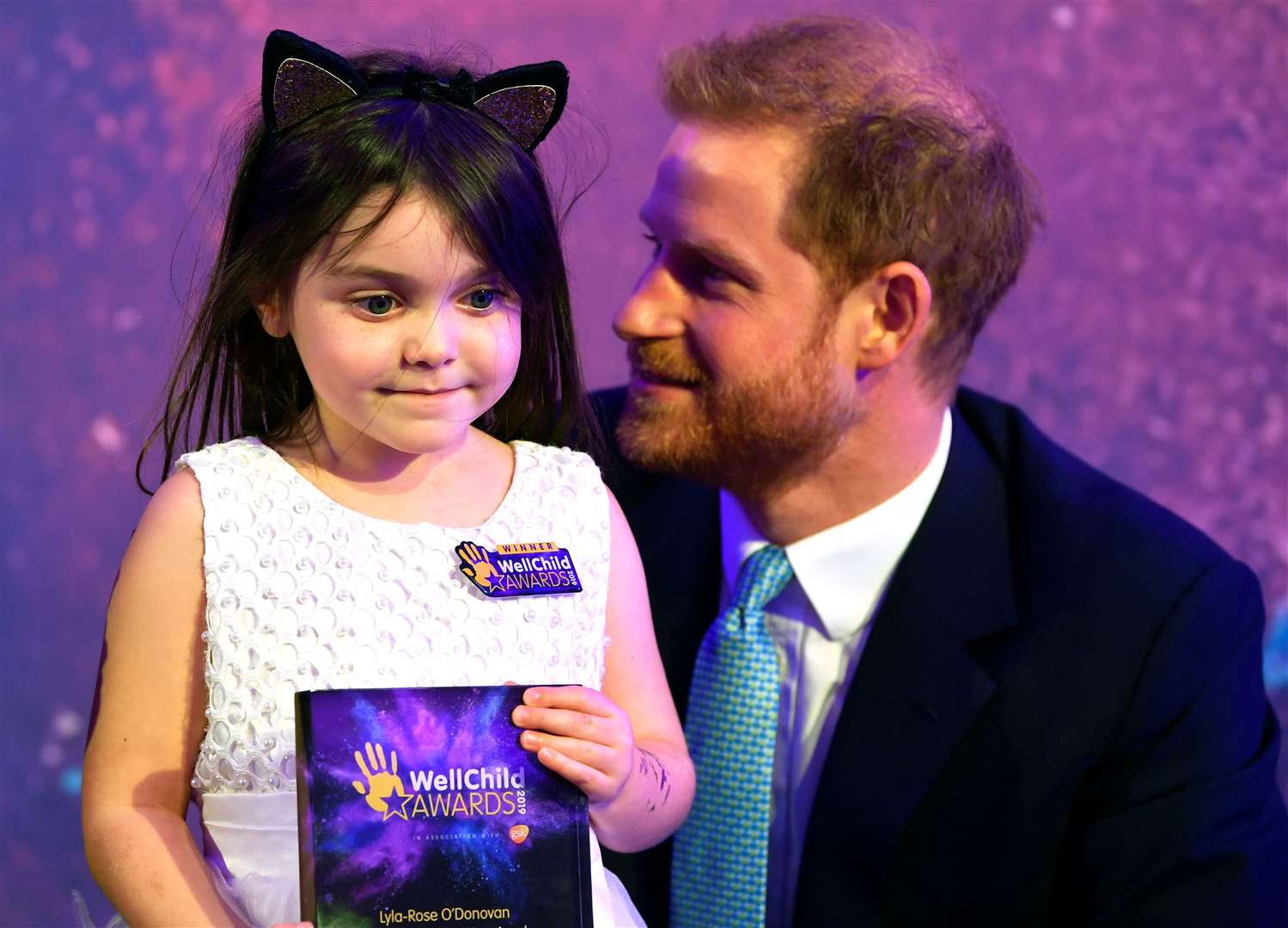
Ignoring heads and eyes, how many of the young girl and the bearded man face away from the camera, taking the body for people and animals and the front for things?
0

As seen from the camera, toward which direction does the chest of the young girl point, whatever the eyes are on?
toward the camera

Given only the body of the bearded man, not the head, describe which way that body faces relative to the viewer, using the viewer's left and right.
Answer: facing the viewer and to the left of the viewer

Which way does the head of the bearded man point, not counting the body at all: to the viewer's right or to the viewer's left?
to the viewer's left

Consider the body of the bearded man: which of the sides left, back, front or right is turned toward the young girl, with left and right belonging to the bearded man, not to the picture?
front

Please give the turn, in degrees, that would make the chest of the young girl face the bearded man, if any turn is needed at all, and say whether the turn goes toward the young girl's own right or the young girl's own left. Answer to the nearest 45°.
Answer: approximately 135° to the young girl's own left
